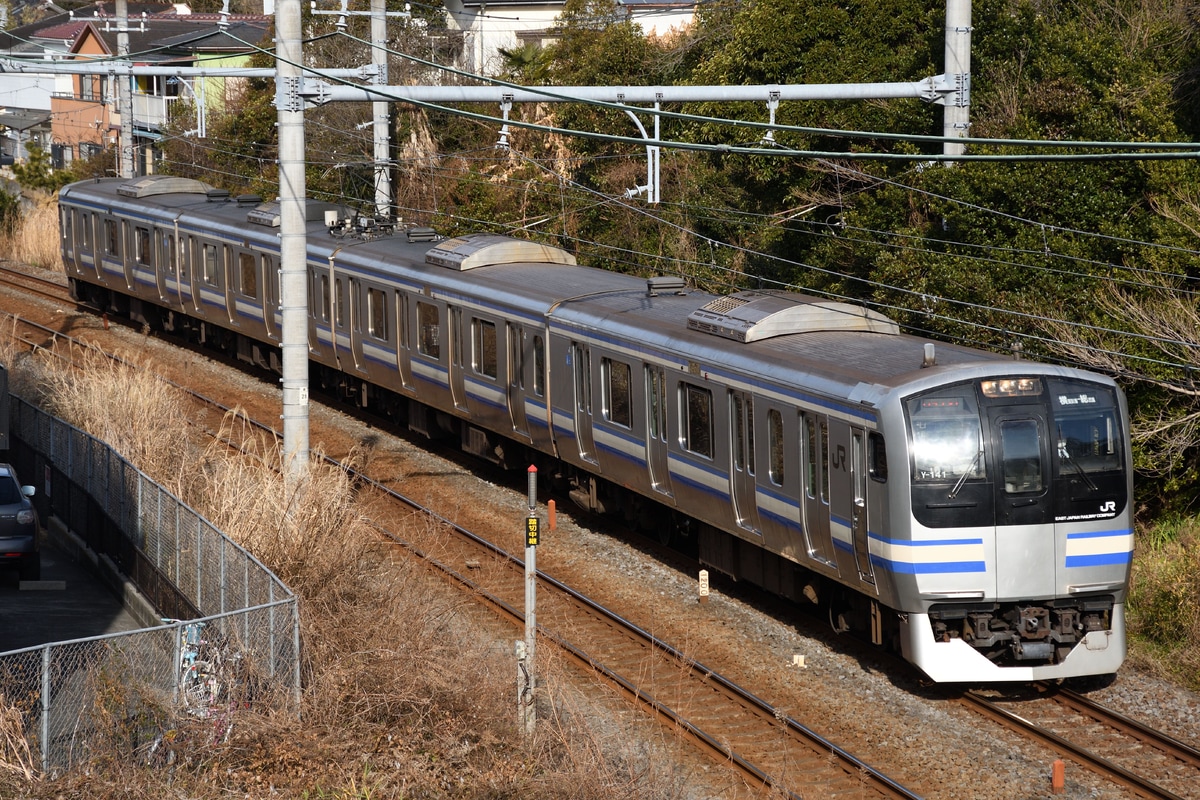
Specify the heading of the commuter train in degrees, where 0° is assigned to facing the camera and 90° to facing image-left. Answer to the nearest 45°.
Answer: approximately 315°

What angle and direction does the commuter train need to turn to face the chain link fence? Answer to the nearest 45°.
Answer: approximately 90° to its right

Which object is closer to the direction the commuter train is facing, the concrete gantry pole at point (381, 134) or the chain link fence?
the chain link fence

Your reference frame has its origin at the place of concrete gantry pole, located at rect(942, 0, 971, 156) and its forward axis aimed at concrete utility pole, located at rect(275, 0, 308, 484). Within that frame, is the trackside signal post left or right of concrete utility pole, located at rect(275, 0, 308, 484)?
left

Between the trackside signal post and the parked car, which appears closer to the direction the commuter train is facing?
the trackside signal post
